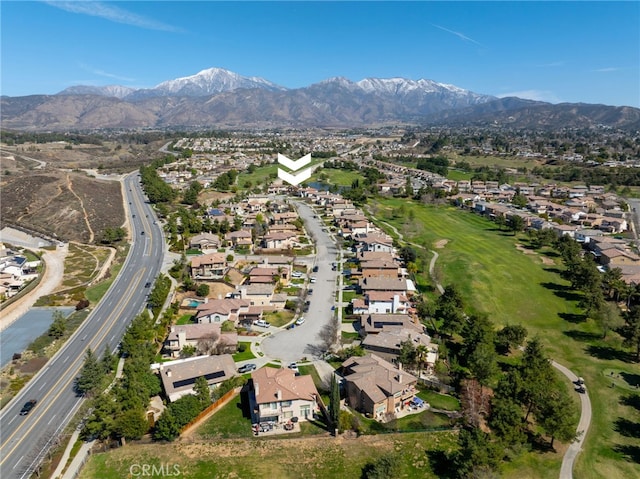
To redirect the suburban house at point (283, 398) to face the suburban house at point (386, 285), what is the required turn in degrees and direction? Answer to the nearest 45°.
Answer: approximately 45° to its right

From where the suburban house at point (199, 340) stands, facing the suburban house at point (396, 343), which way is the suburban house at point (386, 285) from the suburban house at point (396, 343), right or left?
left

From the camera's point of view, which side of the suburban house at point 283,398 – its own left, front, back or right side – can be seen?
back

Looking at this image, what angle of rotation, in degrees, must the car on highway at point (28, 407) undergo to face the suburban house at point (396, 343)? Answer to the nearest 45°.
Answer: approximately 135° to its left

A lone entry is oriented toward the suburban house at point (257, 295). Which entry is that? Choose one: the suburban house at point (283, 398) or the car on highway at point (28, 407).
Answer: the suburban house at point (283, 398)

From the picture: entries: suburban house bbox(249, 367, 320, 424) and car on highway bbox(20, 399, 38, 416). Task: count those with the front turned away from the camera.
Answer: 1

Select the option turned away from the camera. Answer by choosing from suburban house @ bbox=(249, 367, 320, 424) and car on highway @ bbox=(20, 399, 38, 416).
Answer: the suburban house

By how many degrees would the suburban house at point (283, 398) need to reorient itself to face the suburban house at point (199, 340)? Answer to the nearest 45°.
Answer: approximately 45° to its left

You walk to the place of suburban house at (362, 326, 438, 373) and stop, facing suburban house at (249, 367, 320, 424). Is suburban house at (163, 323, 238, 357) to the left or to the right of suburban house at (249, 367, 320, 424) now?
right

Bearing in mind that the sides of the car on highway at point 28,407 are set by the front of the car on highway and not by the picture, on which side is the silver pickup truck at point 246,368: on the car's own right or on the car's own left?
on the car's own left

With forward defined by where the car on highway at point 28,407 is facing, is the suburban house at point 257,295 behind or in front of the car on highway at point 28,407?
behind

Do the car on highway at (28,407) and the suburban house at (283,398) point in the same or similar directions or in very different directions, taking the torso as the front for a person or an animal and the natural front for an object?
very different directions

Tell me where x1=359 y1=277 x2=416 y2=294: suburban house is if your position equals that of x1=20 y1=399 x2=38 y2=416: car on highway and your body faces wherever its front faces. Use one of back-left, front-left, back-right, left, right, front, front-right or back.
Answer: back-left

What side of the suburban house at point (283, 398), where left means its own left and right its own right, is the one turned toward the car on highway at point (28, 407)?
left

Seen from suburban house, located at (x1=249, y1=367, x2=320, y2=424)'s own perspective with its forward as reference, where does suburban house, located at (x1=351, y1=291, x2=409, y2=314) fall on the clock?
suburban house, located at (x1=351, y1=291, x2=409, y2=314) is roughly at 1 o'clock from suburban house, located at (x1=249, y1=367, x2=320, y2=424).
